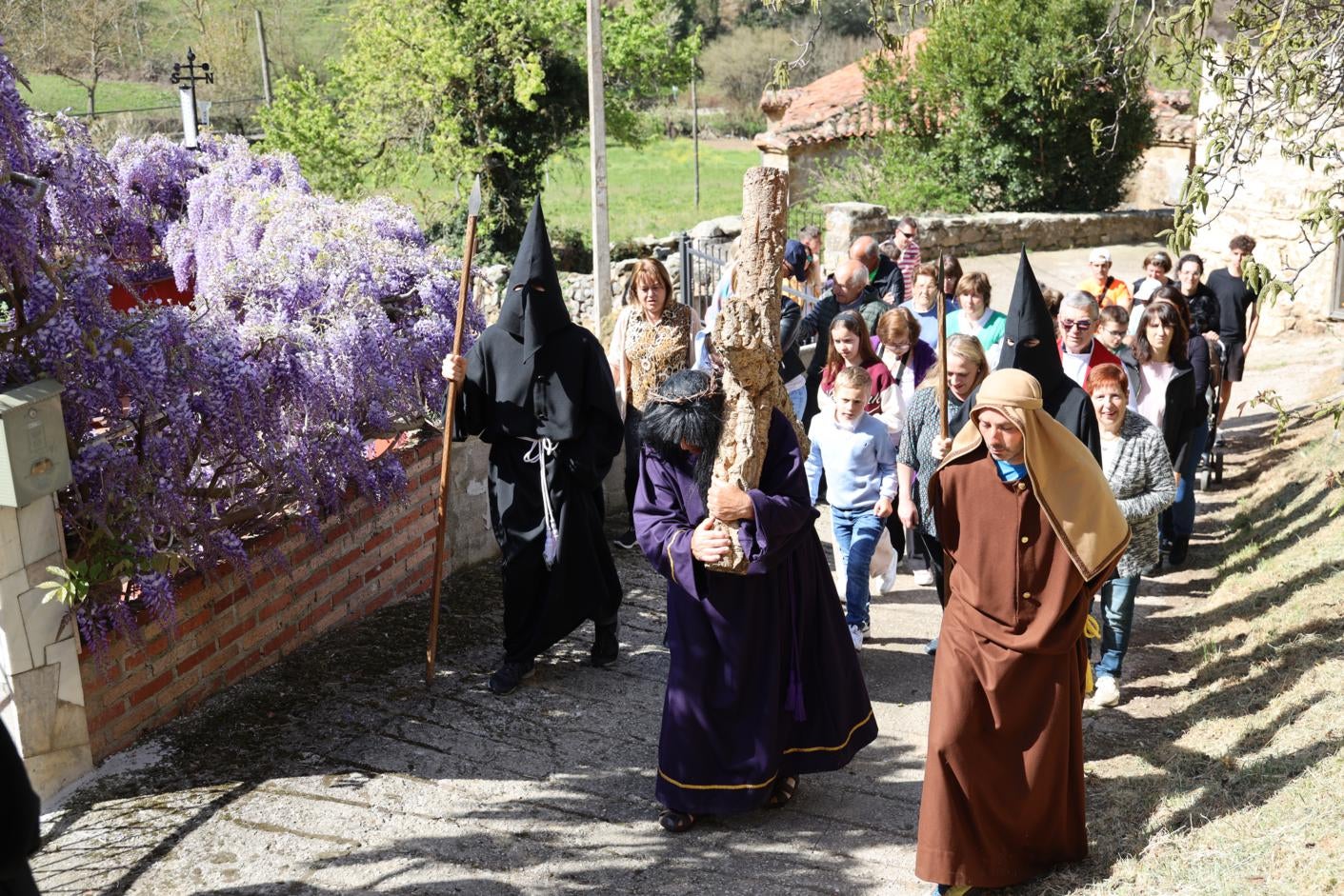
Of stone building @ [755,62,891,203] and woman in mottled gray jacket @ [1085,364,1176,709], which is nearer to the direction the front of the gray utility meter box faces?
the woman in mottled gray jacket

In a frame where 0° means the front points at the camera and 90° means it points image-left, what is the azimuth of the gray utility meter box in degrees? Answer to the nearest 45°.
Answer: approximately 315°

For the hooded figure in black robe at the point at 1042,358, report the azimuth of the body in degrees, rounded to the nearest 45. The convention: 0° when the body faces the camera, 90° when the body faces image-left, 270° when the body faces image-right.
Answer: approximately 45°

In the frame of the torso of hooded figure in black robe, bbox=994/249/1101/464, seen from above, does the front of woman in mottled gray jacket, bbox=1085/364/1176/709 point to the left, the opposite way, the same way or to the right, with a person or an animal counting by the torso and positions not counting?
the same way

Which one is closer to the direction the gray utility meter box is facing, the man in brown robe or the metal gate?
the man in brown robe

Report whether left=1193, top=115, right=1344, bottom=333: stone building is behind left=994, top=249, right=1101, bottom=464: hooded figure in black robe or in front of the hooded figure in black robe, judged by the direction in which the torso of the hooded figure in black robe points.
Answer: behind

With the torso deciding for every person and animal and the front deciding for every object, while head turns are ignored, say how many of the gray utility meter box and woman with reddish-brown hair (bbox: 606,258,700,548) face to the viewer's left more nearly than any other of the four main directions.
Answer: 0

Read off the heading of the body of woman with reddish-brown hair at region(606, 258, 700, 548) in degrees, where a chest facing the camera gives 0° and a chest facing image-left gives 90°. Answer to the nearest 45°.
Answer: approximately 0°

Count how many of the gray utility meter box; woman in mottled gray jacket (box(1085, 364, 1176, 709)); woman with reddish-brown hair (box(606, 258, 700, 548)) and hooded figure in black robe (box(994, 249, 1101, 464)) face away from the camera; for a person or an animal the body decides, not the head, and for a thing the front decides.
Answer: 0

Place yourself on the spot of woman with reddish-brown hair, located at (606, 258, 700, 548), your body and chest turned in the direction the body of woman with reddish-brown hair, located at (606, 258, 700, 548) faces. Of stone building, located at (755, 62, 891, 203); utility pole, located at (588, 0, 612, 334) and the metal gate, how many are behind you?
3

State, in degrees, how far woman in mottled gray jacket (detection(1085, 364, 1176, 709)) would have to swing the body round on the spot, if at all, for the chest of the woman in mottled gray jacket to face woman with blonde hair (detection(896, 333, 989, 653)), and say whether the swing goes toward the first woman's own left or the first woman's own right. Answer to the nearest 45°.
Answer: approximately 45° to the first woman's own right

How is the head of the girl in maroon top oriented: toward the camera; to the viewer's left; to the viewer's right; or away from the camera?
toward the camera

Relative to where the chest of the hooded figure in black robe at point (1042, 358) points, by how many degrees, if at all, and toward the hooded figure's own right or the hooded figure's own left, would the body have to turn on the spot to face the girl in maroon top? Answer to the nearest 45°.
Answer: approximately 90° to the hooded figure's own right

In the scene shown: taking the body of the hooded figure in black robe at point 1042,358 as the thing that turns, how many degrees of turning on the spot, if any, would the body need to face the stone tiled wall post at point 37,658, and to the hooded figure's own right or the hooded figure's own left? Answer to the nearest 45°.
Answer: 0° — they already face it

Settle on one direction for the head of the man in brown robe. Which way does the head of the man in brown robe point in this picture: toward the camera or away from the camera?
toward the camera

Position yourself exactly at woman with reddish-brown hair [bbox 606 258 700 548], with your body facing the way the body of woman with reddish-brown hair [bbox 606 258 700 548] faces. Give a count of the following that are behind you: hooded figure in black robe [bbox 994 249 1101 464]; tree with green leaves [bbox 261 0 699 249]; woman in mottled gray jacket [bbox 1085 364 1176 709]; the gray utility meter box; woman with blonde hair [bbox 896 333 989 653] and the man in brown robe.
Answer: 1

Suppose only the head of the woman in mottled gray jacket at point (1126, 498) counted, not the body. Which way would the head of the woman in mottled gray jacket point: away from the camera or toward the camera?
toward the camera
